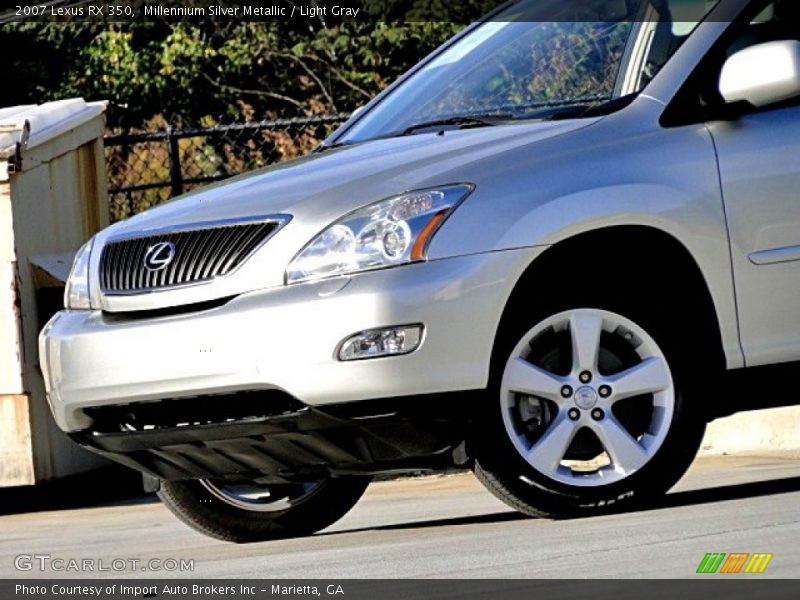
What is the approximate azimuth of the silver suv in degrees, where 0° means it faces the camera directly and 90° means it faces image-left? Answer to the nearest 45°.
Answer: approximately 45°
